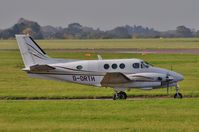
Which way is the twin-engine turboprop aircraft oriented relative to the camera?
to the viewer's right
